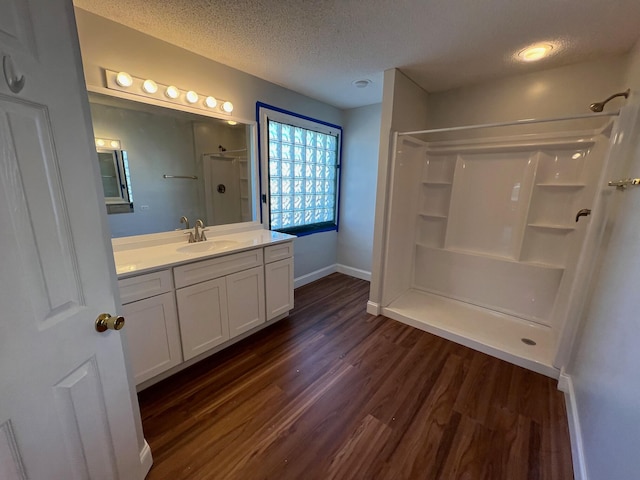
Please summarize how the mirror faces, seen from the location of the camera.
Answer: facing the viewer and to the right of the viewer

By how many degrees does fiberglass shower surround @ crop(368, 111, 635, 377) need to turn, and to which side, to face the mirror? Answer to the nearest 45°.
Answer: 0° — it already faces it

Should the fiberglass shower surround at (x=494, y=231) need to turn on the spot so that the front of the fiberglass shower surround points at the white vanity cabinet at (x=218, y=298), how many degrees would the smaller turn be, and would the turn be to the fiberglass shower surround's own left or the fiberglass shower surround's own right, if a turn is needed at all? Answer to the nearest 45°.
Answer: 0° — it already faces it

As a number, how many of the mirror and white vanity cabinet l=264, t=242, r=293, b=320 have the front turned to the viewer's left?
0

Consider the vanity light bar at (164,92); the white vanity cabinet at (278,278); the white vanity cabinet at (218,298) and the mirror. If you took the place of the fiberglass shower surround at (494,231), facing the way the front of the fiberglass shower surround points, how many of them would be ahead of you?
4

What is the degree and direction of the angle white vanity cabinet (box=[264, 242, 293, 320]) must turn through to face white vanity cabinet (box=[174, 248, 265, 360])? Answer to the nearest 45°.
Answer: approximately 90° to its right

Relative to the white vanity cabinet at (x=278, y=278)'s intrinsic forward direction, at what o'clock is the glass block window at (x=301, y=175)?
The glass block window is roughly at 8 o'clock from the white vanity cabinet.

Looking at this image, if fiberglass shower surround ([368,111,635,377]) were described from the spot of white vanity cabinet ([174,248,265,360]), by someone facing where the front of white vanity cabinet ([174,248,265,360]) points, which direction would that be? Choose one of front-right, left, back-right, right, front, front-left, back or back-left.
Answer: front-left
